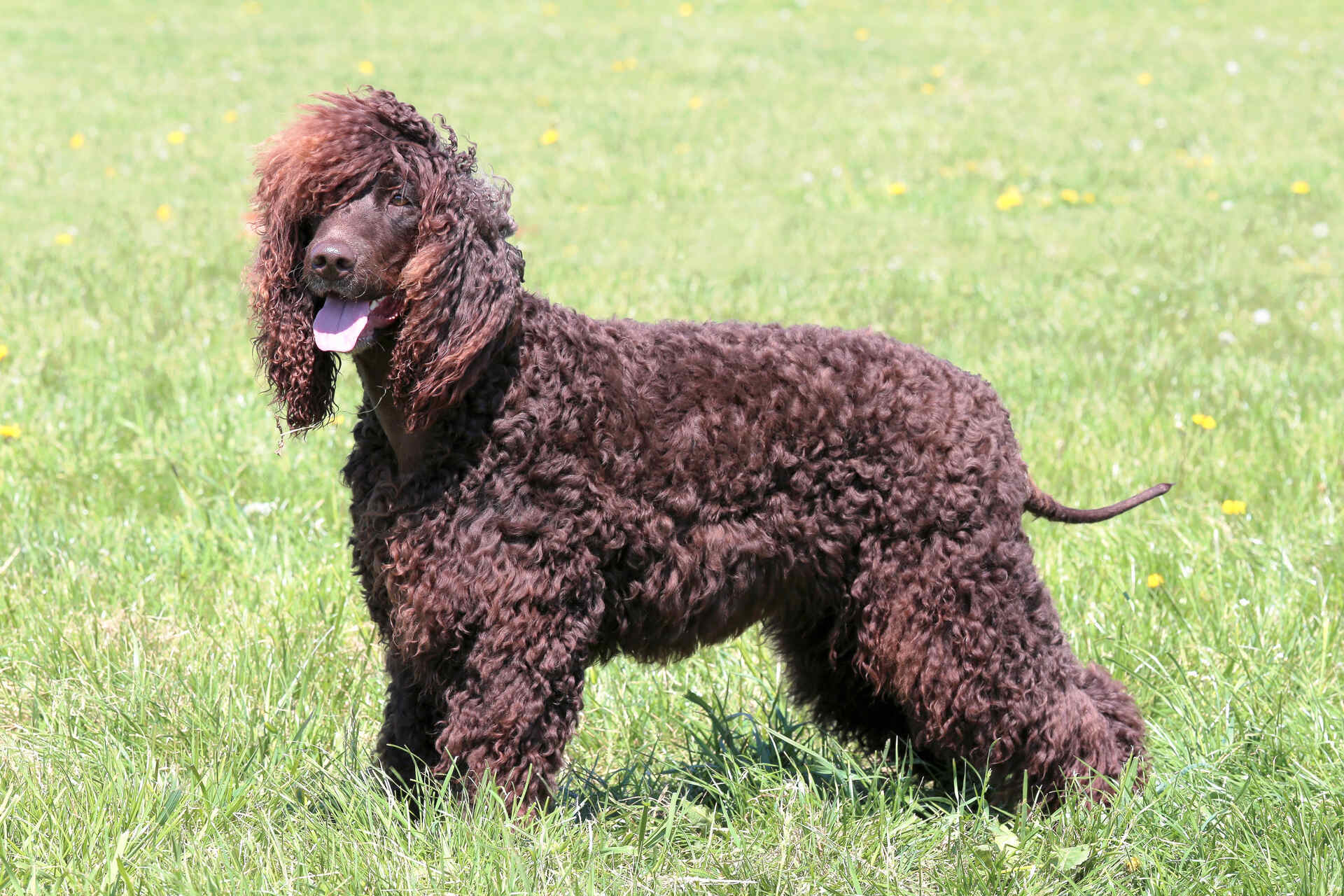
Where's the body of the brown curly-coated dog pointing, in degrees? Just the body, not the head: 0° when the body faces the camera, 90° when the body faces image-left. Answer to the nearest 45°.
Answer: approximately 90°

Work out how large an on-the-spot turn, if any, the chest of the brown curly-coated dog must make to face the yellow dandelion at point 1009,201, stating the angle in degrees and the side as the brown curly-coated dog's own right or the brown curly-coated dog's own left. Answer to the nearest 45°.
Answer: approximately 90° to the brown curly-coated dog's own right
